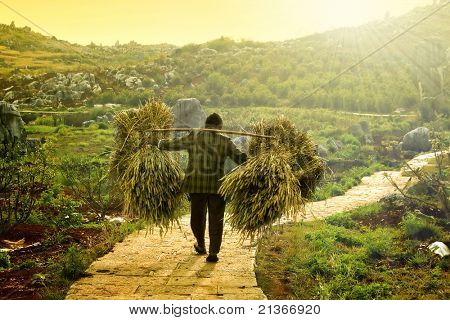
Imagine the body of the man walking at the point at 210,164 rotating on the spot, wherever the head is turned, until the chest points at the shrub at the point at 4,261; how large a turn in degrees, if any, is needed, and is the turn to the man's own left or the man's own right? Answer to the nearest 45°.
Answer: approximately 90° to the man's own left

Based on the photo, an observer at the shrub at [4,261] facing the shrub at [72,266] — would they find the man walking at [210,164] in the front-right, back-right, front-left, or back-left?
front-left

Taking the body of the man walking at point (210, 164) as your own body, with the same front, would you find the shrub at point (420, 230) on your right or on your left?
on your right

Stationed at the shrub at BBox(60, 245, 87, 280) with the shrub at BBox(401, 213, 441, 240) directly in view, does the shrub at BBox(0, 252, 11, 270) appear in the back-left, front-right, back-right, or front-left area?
back-left

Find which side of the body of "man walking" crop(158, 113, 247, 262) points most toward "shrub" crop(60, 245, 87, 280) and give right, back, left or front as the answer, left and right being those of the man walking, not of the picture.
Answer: left

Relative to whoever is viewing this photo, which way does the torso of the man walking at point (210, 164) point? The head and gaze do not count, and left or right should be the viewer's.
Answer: facing away from the viewer

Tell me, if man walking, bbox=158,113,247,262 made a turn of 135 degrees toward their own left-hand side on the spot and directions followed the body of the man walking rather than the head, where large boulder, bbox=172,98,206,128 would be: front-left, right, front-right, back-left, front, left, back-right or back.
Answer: back-right
